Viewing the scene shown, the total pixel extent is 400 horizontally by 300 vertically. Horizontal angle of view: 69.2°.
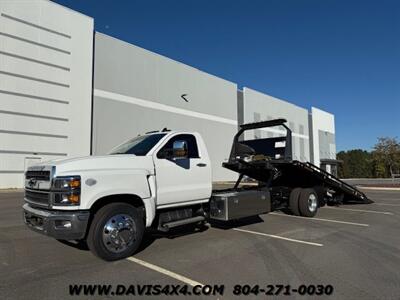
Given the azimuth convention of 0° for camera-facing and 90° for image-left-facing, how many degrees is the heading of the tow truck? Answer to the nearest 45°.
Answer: approximately 45°

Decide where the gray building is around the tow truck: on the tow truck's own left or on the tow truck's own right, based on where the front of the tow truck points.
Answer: on the tow truck's own right
